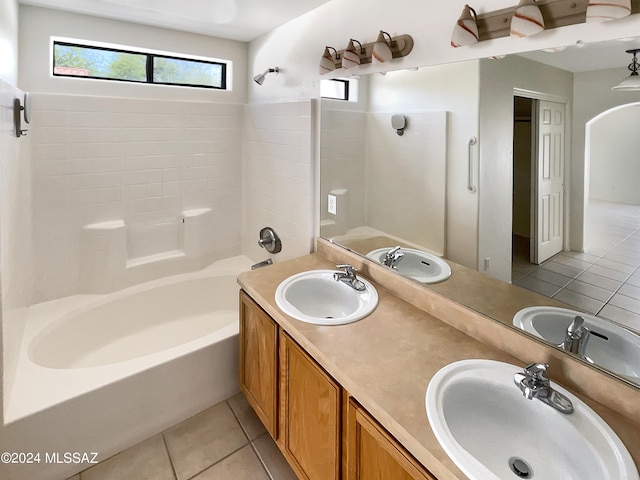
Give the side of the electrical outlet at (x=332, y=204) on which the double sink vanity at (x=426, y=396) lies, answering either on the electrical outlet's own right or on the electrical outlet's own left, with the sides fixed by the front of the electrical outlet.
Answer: on the electrical outlet's own left

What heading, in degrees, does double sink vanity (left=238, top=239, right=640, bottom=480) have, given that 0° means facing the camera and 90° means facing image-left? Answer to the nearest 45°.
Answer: approximately 45°

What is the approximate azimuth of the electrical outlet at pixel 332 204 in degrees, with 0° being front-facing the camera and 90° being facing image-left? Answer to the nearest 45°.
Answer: approximately 45°
